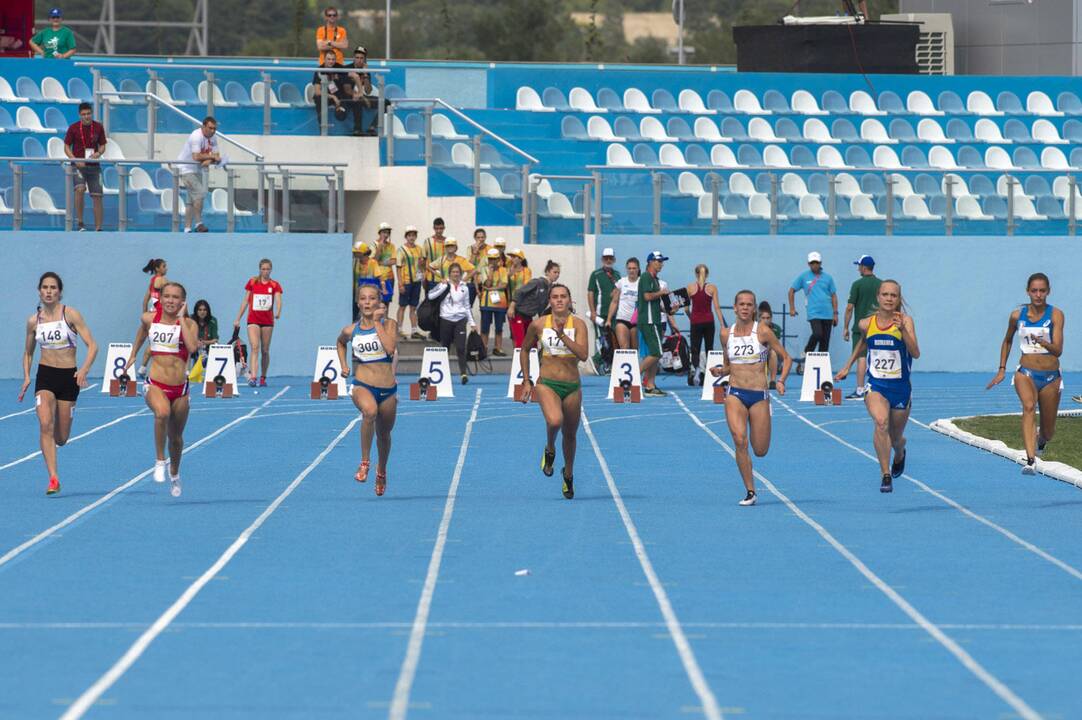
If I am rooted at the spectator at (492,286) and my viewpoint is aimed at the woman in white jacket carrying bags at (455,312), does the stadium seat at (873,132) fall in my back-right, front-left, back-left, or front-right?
back-left

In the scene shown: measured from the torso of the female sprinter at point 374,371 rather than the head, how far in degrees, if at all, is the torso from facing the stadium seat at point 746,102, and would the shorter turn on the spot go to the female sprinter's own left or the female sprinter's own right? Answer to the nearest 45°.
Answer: approximately 180°

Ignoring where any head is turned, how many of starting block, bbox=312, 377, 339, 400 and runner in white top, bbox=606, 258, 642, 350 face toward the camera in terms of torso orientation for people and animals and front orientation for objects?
2

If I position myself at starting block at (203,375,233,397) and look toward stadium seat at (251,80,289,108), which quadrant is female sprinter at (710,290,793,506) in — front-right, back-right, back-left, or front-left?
back-right

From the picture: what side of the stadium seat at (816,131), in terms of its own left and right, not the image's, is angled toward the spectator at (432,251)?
right

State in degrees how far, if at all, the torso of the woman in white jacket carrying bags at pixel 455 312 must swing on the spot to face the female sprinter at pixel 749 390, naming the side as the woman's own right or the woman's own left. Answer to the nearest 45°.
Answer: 0° — they already face them

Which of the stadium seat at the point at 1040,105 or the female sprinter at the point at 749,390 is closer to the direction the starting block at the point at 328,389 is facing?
the female sprinter

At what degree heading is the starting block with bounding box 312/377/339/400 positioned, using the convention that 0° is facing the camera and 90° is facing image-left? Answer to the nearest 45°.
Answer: approximately 0°

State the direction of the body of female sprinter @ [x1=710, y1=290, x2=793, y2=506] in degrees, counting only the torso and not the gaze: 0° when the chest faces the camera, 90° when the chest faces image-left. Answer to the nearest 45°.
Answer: approximately 0°

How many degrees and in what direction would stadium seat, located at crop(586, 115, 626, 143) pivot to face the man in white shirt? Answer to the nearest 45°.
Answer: approximately 90° to its right

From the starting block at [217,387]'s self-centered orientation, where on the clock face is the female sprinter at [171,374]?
The female sprinter is roughly at 12 o'clock from the starting block.
